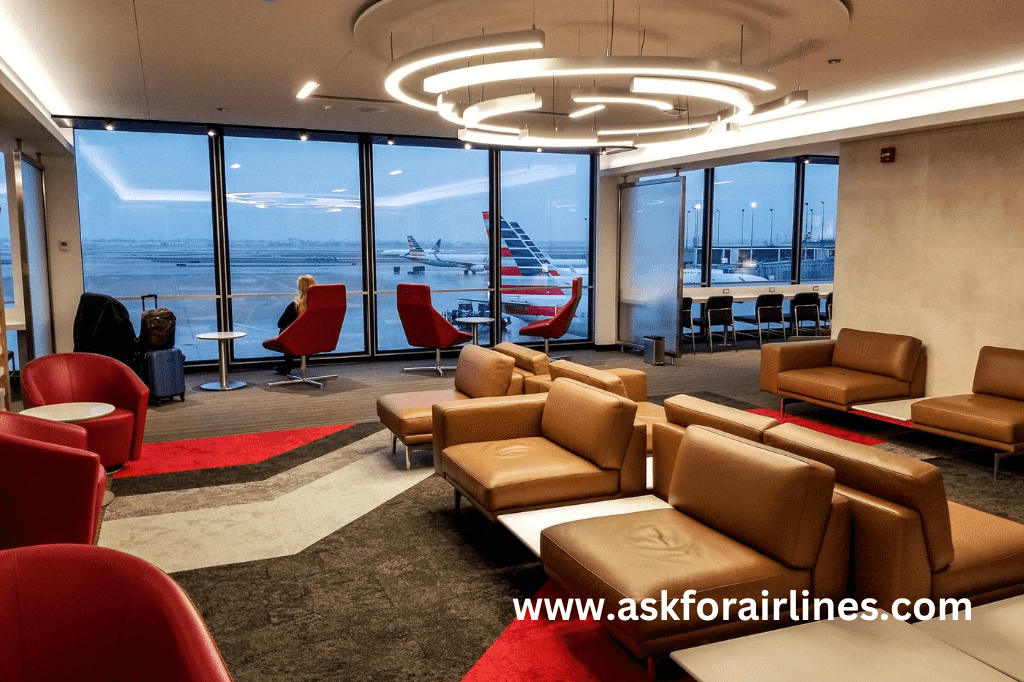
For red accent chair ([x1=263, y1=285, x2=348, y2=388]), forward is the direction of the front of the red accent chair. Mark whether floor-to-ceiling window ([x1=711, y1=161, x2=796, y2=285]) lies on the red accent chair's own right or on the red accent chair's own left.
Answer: on the red accent chair's own right

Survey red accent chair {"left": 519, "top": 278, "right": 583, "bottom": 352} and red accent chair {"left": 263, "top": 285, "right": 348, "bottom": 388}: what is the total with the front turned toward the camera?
0

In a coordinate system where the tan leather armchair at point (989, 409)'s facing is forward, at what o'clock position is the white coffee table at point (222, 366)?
The white coffee table is roughly at 1 o'clock from the tan leather armchair.

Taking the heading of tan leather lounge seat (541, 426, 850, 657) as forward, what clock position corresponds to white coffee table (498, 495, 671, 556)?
The white coffee table is roughly at 3 o'clock from the tan leather lounge seat.

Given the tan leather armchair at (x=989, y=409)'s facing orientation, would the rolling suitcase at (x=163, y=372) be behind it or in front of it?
in front

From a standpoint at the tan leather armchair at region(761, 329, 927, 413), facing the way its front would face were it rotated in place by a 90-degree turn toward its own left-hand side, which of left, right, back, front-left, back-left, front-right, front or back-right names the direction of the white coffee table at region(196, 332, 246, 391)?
back-right

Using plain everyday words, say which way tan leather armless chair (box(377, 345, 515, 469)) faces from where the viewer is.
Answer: facing the viewer and to the left of the viewer

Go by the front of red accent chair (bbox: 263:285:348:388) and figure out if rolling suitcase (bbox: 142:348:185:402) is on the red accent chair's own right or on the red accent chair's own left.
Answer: on the red accent chair's own left

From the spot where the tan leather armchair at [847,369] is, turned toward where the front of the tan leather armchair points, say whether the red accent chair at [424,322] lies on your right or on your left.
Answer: on your right

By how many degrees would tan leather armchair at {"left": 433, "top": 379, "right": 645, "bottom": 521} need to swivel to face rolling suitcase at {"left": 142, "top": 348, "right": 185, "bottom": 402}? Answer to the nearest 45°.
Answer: approximately 90° to its right

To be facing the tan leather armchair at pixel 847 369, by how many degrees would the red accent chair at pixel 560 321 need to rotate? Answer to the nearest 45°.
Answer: approximately 135° to its left

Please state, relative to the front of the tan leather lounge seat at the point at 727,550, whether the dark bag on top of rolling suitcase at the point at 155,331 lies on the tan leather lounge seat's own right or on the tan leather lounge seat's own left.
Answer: on the tan leather lounge seat's own right

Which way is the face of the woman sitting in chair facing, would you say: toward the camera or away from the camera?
away from the camera

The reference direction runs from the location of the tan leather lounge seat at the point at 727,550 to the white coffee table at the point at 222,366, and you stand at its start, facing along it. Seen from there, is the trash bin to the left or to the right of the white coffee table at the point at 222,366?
right

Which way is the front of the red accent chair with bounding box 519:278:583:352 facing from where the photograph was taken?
facing to the left of the viewer

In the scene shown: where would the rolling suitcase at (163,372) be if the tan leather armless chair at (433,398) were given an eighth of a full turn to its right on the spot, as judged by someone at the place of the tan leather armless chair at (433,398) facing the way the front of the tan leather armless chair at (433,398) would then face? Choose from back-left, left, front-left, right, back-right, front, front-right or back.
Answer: front-right

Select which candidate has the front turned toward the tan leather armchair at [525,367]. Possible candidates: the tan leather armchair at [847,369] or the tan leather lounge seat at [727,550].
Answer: the tan leather armchair at [847,369]

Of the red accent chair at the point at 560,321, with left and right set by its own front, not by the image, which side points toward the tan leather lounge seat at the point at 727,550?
left

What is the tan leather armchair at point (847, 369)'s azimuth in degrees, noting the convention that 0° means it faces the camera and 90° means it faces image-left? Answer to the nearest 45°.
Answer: approximately 45°
